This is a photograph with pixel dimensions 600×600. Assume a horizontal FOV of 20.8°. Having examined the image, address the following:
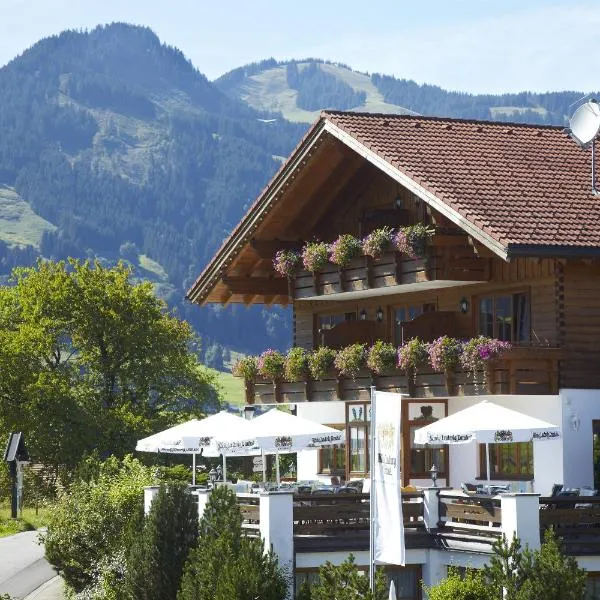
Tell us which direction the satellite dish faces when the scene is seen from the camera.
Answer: facing the viewer and to the left of the viewer

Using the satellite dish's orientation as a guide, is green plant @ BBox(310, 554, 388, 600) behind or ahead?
ahead

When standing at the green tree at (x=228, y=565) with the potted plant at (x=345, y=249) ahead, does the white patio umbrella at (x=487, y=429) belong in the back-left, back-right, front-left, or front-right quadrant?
front-right

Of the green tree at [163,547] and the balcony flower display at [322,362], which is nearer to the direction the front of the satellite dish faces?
the green tree

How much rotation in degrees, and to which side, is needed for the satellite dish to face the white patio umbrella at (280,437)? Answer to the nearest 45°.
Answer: approximately 45° to its right

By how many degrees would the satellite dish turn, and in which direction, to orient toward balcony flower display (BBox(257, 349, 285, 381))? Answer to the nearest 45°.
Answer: approximately 90° to its right

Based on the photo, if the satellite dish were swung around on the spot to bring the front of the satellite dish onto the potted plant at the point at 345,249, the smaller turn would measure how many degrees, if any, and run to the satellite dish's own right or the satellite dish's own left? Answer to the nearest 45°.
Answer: approximately 45° to the satellite dish's own right

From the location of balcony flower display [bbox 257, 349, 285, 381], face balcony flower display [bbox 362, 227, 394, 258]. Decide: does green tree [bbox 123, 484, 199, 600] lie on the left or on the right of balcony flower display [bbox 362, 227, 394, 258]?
right

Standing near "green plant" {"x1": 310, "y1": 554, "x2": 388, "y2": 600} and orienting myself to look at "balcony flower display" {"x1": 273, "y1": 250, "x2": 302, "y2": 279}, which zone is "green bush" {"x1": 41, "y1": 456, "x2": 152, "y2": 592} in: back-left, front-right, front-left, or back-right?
front-left

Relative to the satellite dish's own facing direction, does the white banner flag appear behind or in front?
in front

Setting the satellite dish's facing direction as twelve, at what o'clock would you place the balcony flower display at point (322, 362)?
The balcony flower display is roughly at 2 o'clock from the satellite dish.
